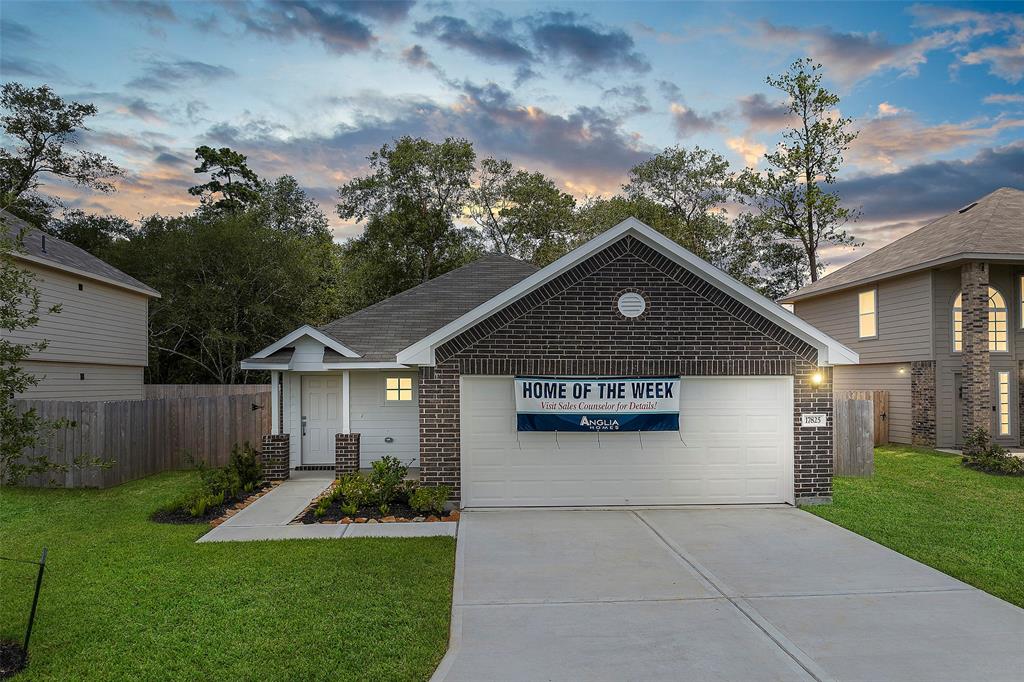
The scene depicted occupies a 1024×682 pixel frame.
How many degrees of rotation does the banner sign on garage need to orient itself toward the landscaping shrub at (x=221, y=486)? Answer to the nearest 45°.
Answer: approximately 90° to its right

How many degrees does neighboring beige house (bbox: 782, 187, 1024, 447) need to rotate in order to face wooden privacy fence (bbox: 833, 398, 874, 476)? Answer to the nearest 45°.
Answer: approximately 45° to its right

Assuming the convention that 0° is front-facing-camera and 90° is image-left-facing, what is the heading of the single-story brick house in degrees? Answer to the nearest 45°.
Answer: approximately 0°

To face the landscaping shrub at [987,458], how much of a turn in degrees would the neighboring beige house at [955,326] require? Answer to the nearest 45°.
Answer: approximately 45° to its right

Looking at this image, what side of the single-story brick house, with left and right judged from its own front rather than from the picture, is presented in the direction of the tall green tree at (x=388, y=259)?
back

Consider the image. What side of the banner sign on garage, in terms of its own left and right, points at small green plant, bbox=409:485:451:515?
right

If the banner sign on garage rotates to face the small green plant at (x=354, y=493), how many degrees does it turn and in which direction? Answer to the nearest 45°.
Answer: approximately 90° to its right

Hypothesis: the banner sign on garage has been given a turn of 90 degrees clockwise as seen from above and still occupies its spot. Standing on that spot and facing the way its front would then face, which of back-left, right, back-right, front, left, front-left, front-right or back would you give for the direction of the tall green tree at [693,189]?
right
